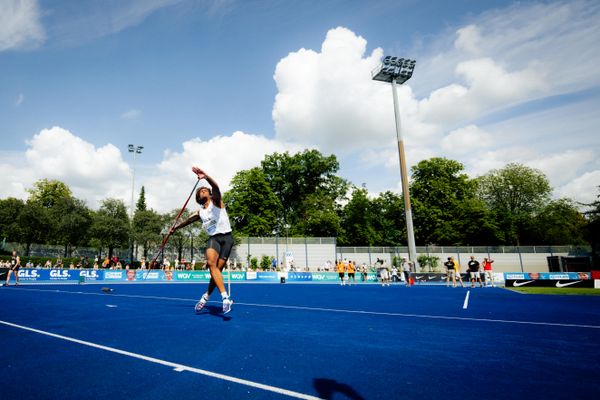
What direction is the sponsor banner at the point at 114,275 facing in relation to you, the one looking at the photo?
facing the viewer

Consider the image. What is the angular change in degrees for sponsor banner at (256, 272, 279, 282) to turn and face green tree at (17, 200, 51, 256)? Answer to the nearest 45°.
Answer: approximately 135° to its right

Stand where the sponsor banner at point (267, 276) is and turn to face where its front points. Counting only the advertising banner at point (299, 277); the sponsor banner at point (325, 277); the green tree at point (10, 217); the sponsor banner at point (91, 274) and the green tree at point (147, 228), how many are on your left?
2

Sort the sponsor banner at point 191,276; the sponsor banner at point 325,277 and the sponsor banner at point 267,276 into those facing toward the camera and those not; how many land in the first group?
3

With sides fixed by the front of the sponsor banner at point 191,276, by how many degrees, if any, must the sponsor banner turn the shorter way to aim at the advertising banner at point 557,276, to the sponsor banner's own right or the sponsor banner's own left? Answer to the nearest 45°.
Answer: approximately 45° to the sponsor banner's own left

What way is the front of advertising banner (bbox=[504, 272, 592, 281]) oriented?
toward the camera

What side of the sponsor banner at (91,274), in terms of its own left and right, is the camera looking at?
front

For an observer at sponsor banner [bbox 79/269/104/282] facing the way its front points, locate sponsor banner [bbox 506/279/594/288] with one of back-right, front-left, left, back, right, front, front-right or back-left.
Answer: front-left
